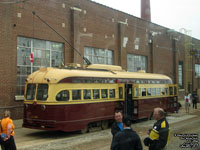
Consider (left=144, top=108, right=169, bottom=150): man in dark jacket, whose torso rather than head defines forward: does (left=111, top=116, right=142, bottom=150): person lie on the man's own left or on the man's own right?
on the man's own left

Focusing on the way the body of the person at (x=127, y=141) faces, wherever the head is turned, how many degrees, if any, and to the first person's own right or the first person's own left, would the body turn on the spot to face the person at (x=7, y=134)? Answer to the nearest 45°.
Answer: approximately 45° to the first person's own left

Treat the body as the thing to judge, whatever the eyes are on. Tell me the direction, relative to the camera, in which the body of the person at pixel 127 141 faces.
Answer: away from the camera

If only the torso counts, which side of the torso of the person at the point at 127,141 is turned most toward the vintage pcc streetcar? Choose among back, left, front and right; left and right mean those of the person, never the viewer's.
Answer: front

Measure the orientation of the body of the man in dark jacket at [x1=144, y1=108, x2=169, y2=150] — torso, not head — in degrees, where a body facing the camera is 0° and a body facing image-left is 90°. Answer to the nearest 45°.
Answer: approximately 90°

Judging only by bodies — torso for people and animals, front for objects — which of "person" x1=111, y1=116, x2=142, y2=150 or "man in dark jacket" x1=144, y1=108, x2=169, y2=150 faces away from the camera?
the person
